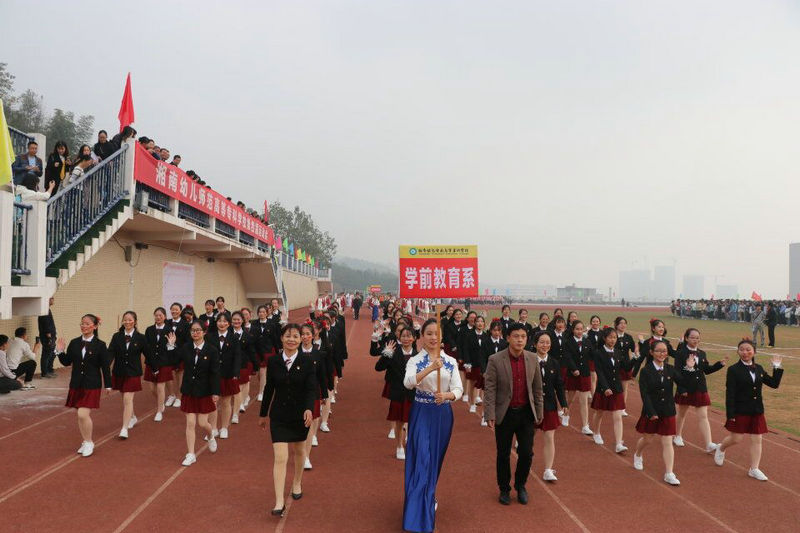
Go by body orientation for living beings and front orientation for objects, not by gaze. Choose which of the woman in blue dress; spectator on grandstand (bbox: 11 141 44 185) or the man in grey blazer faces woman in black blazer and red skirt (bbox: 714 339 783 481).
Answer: the spectator on grandstand

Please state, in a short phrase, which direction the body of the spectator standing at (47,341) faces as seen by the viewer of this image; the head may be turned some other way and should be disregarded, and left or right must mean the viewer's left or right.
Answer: facing to the right of the viewer

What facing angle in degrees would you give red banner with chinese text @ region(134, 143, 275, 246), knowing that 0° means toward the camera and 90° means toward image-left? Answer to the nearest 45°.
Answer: approximately 315°

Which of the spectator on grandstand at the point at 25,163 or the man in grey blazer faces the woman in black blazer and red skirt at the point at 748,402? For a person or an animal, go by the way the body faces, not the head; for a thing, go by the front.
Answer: the spectator on grandstand

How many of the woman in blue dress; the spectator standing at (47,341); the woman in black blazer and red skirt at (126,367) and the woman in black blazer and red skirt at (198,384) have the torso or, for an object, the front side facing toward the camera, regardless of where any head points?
3

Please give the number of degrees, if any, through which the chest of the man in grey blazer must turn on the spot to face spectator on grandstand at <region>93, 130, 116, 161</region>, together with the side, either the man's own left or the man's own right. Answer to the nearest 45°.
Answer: approximately 135° to the man's own right

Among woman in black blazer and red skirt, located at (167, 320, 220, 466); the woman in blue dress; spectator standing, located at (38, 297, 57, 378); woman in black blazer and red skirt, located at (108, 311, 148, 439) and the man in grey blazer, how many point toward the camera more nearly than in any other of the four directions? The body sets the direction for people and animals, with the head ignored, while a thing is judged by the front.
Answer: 4

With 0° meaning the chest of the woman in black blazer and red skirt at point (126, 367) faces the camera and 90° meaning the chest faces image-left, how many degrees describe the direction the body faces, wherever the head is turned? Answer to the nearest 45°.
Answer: approximately 0°

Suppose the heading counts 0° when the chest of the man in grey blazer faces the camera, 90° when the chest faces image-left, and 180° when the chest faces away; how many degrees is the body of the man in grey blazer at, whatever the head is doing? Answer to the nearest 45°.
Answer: approximately 0°

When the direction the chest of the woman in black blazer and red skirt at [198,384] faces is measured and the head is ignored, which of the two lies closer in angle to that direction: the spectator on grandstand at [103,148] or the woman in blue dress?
the woman in blue dress

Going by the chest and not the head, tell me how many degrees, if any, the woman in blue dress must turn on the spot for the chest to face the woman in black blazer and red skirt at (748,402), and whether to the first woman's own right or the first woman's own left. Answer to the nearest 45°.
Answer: approximately 135° to the first woman's own left
